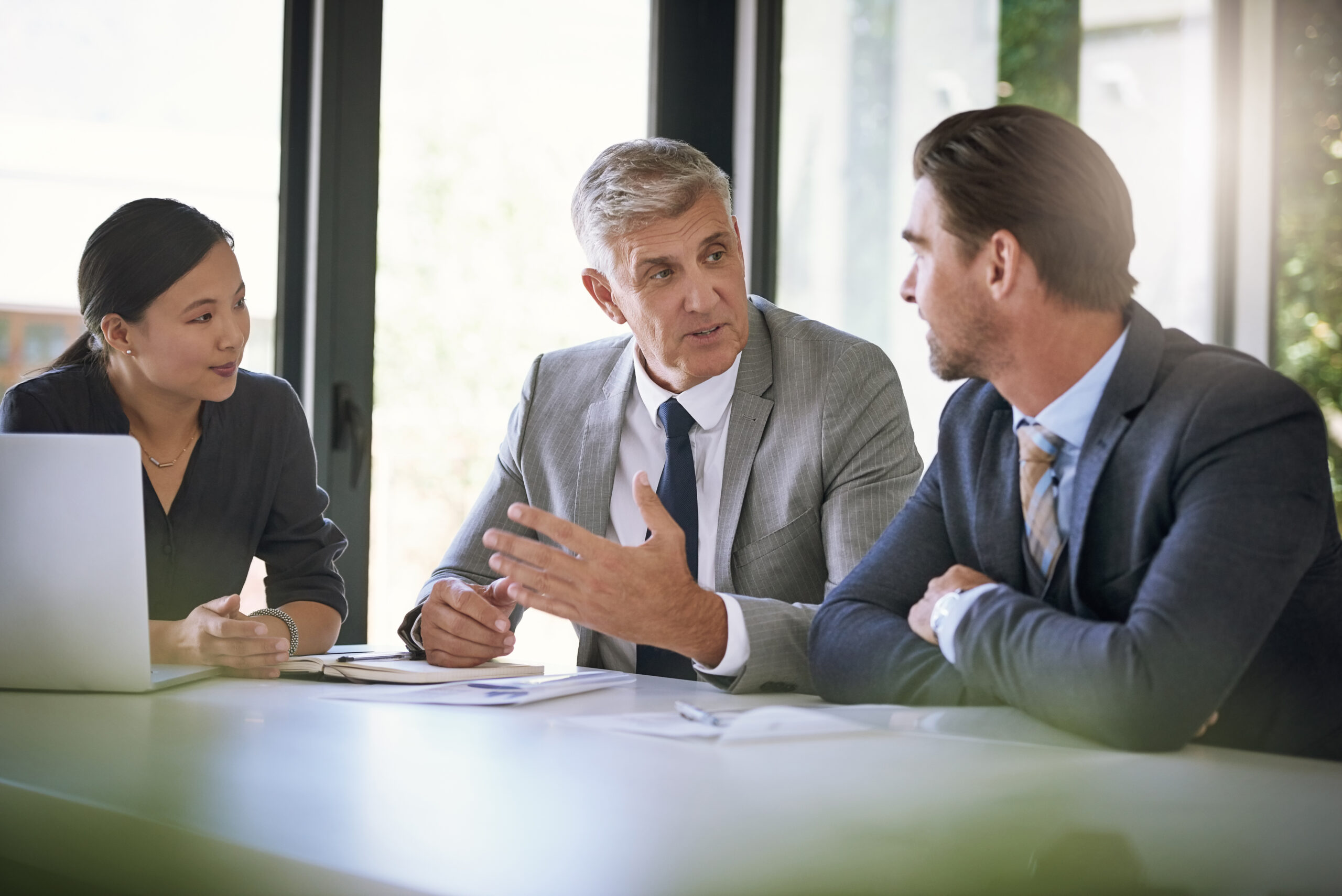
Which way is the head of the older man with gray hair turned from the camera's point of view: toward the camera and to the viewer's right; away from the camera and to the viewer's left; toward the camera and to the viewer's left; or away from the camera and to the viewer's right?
toward the camera and to the viewer's right

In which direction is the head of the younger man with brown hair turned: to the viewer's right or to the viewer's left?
to the viewer's left

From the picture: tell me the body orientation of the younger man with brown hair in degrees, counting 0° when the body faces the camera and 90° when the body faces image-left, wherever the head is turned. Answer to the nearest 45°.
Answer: approximately 45°

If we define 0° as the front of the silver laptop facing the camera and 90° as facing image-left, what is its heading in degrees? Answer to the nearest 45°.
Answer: approximately 225°

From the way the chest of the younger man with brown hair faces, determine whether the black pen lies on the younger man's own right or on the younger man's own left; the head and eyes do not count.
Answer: on the younger man's own right

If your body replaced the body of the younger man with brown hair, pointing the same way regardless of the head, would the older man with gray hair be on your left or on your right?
on your right
